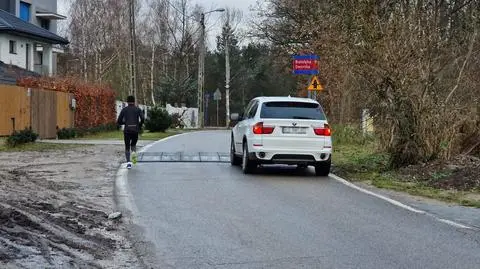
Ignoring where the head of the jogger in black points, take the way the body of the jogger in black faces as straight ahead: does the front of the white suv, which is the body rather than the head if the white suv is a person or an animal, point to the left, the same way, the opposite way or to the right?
the same way

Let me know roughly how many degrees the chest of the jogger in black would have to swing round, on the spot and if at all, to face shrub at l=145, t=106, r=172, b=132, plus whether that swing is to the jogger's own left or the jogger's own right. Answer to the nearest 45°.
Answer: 0° — they already face it

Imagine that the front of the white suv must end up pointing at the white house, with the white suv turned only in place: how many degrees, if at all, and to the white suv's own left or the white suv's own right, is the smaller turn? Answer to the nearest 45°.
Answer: approximately 45° to the white suv's own left

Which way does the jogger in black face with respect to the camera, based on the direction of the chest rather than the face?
away from the camera

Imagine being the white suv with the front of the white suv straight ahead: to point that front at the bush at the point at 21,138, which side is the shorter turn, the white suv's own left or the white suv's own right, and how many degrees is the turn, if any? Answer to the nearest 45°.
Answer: approximately 45° to the white suv's own left

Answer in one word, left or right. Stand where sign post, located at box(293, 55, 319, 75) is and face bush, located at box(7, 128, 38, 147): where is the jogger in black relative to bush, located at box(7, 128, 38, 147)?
left

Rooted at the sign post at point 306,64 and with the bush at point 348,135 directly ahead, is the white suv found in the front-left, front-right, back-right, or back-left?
front-right

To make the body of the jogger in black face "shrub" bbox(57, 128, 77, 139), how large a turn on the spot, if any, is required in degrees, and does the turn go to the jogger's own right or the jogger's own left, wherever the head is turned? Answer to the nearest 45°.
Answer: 0° — they already face it

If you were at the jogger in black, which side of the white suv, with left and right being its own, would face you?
left

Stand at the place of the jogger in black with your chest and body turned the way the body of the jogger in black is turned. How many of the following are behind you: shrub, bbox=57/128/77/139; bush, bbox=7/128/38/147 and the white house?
0

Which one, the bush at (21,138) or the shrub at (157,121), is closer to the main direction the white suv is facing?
the shrub

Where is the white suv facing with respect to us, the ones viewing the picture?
facing away from the viewer
